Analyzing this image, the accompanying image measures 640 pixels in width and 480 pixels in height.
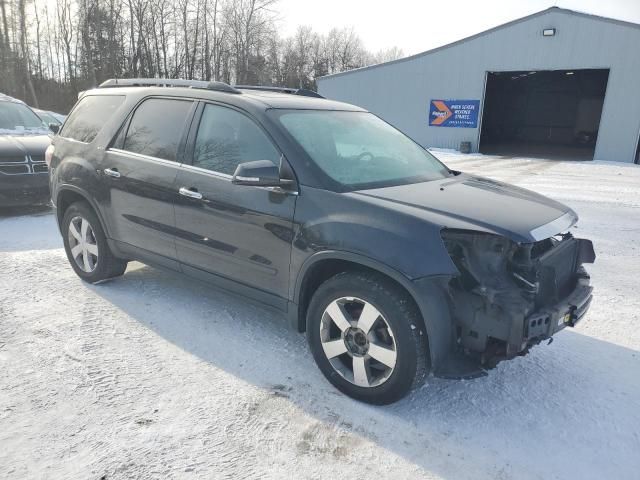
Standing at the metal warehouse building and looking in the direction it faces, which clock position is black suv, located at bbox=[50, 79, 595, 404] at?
The black suv is roughly at 12 o'clock from the metal warehouse building.

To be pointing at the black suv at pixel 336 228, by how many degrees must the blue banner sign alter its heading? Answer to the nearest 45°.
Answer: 0° — it already faces it

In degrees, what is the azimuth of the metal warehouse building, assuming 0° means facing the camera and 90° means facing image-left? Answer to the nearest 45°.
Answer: approximately 0°

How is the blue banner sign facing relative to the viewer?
toward the camera

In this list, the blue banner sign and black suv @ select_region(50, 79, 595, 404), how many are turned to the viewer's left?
0

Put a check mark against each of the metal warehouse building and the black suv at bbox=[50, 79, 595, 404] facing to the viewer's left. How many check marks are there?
0
